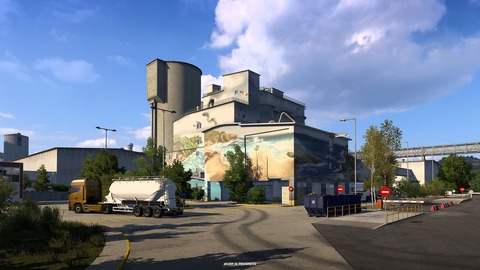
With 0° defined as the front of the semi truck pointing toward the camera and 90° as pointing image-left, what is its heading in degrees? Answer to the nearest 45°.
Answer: approximately 135°

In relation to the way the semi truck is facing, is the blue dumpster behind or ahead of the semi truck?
behind

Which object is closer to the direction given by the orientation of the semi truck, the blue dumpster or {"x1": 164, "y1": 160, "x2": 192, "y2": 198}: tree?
the tree

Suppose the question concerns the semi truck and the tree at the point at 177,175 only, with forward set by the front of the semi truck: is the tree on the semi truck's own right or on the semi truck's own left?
on the semi truck's own right

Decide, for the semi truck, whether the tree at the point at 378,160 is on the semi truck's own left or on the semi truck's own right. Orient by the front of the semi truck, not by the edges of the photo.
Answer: on the semi truck's own right

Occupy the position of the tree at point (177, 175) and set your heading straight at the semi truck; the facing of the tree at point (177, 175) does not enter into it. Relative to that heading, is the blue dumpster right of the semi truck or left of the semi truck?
left

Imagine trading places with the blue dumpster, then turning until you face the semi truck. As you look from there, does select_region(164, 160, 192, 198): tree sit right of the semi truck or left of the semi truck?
right
